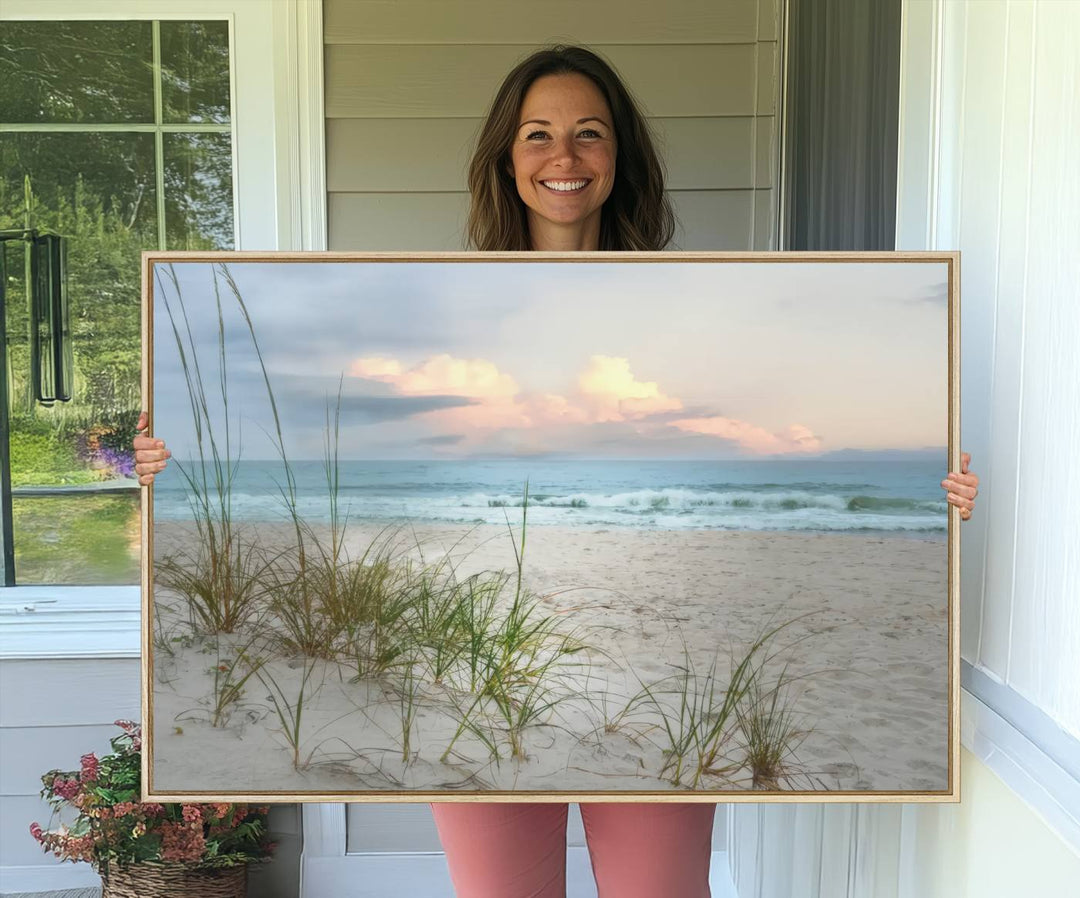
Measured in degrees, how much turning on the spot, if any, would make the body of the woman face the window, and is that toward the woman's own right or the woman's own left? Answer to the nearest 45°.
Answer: approximately 135° to the woman's own right

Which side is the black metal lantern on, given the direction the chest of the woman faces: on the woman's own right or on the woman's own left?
on the woman's own right

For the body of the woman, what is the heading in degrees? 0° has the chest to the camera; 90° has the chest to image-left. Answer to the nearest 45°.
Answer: approximately 0°
